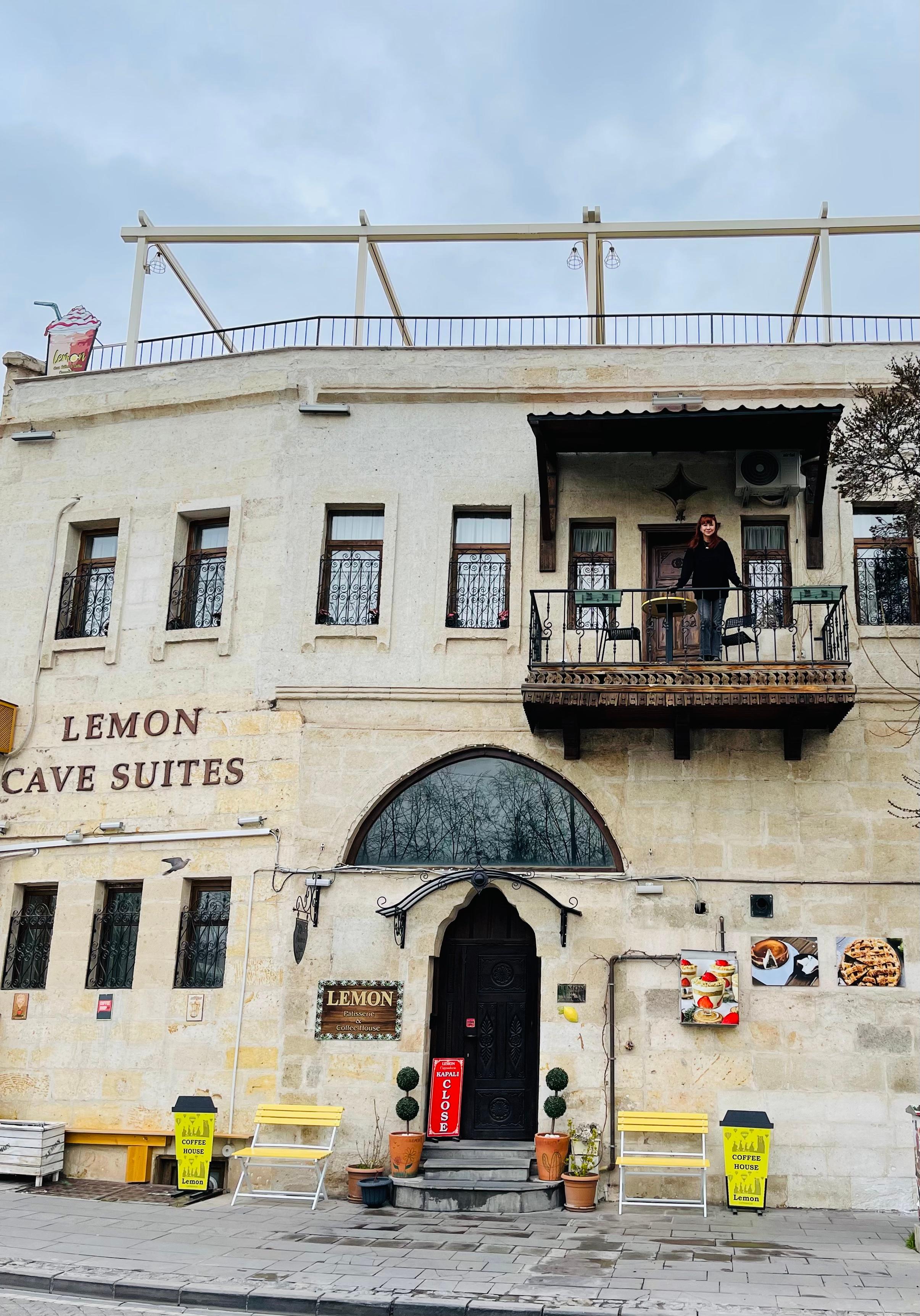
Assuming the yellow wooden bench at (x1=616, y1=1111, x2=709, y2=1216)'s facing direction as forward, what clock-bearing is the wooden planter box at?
The wooden planter box is roughly at 3 o'clock from the yellow wooden bench.

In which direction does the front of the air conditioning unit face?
toward the camera

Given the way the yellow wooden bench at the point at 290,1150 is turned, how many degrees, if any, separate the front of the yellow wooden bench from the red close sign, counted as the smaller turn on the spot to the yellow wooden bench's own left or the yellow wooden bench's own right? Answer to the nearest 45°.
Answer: approximately 135° to the yellow wooden bench's own left

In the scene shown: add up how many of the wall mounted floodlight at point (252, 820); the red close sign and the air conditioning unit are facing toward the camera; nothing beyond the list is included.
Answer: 3

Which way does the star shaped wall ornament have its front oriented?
toward the camera

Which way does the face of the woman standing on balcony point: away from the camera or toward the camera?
toward the camera

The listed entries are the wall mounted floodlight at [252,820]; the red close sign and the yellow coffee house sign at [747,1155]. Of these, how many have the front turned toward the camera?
3

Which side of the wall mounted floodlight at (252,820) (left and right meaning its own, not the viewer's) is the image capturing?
front

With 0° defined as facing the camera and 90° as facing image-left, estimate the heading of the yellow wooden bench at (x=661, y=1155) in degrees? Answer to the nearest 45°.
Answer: approximately 0°

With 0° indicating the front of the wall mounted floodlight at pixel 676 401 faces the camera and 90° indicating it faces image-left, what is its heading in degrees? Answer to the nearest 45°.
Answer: approximately 0°
